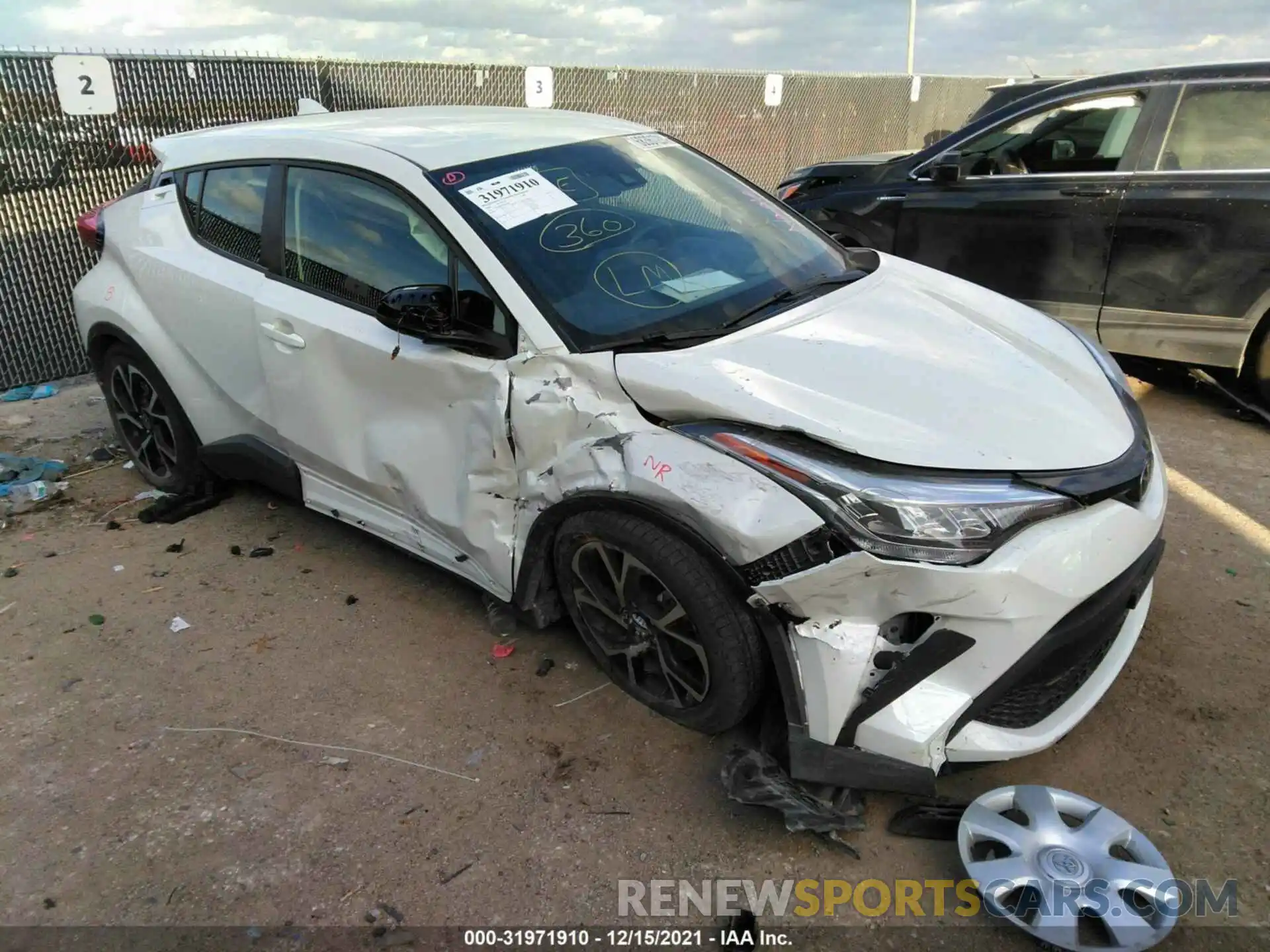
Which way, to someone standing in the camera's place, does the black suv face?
facing away from the viewer and to the left of the viewer

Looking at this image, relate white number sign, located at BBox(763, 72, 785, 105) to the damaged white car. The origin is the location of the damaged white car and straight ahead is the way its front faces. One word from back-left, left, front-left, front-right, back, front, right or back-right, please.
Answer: back-left

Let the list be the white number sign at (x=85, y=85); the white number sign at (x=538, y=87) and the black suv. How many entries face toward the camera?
2

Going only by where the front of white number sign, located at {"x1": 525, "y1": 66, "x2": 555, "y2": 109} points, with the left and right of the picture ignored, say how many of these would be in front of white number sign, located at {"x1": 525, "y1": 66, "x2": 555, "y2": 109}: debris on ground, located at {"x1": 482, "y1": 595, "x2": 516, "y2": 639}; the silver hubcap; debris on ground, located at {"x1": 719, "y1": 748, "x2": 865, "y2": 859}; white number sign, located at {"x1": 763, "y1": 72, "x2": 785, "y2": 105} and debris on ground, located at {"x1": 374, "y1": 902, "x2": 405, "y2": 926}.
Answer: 4

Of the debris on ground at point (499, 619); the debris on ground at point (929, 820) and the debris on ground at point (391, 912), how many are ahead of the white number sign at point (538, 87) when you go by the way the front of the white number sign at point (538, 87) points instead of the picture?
3

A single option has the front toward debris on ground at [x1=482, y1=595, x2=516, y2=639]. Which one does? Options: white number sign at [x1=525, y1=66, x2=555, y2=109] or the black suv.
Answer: the white number sign

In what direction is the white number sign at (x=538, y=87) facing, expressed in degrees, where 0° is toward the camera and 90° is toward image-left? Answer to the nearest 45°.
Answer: approximately 0°

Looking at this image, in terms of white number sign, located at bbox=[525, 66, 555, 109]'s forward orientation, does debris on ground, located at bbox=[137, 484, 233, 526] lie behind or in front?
in front

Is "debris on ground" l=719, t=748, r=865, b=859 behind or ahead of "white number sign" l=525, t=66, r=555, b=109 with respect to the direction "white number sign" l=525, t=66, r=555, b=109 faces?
ahead

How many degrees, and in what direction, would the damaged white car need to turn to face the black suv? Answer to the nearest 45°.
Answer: approximately 90° to its left

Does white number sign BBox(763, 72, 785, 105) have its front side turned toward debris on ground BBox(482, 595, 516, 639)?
yes

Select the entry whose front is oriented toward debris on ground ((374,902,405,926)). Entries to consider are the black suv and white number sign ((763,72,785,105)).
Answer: the white number sign

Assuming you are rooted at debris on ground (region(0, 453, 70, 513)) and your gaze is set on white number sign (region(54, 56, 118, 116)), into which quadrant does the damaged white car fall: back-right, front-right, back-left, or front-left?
back-right

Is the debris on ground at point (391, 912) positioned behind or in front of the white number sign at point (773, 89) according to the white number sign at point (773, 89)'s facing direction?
in front

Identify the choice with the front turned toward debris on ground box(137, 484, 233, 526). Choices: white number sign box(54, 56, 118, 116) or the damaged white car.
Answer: the white number sign
